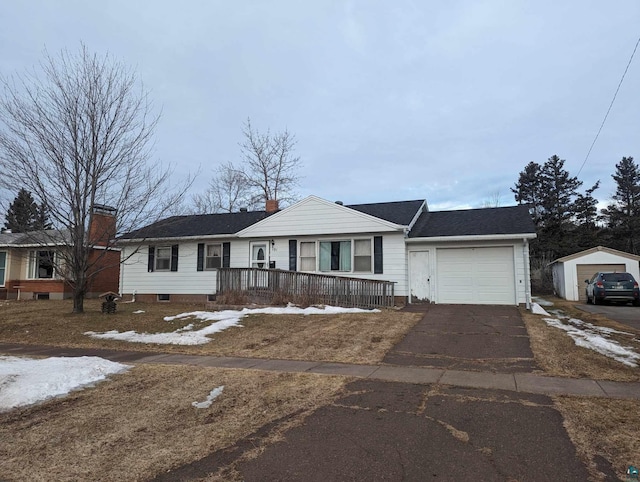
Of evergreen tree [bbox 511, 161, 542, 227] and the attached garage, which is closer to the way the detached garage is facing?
the attached garage

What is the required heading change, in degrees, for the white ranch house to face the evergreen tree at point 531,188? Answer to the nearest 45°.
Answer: approximately 135° to its left

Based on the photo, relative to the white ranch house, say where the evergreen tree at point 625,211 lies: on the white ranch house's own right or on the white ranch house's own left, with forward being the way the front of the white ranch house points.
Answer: on the white ranch house's own left

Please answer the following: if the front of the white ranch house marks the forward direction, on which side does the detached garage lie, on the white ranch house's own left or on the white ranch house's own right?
on the white ranch house's own left

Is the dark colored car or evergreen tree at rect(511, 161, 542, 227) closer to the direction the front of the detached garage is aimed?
the dark colored car

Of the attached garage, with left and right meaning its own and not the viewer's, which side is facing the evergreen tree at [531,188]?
back

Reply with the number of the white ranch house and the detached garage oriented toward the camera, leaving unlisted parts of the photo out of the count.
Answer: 2

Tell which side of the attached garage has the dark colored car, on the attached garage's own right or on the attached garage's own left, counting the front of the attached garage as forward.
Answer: on the attached garage's own left

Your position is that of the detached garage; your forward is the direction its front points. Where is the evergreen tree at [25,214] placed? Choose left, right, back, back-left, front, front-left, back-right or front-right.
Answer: front-right

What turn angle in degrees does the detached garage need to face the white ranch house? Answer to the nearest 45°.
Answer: approximately 45° to its right

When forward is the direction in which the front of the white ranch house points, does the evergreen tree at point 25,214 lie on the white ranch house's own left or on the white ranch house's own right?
on the white ranch house's own right

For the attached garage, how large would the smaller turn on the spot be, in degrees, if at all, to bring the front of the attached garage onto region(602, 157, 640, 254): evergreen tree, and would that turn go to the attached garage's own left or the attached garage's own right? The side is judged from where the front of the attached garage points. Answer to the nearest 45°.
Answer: approximately 135° to the attached garage's own left

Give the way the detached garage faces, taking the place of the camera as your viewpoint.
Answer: facing the viewer

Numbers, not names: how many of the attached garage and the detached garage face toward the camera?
2

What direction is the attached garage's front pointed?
toward the camera
